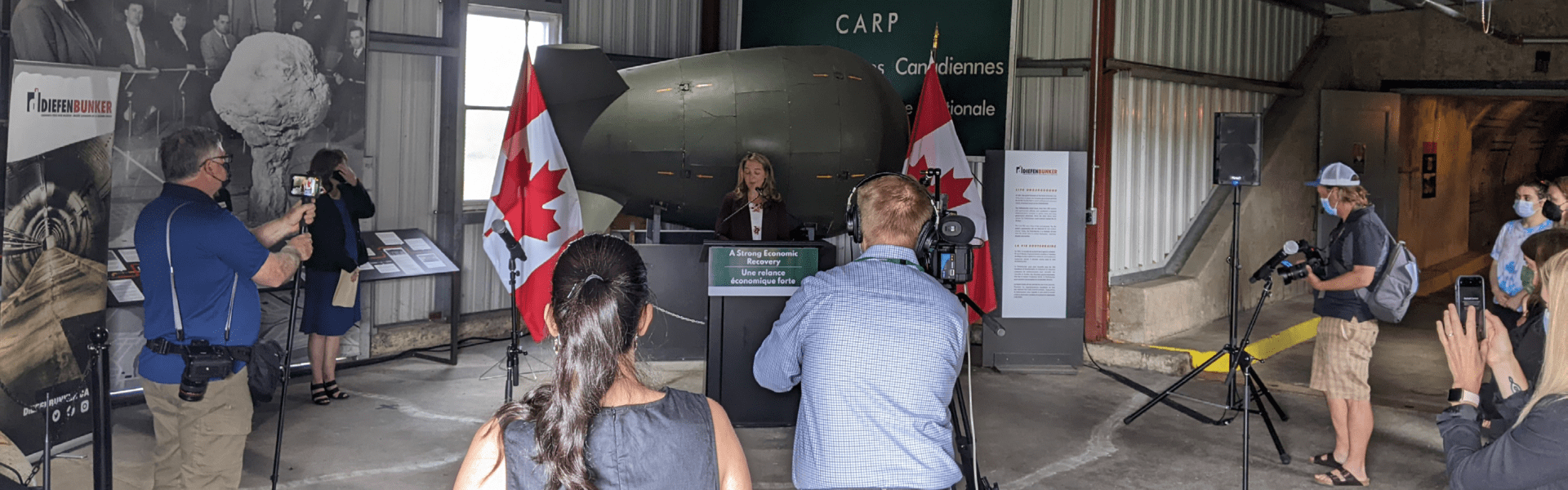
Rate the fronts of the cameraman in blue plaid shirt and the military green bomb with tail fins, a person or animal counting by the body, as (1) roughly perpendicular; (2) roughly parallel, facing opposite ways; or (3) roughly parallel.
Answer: roughly perpendicular

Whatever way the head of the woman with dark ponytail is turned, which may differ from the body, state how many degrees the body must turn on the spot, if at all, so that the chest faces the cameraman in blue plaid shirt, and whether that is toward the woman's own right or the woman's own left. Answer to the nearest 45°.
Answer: approximately 45° to the woman's own right

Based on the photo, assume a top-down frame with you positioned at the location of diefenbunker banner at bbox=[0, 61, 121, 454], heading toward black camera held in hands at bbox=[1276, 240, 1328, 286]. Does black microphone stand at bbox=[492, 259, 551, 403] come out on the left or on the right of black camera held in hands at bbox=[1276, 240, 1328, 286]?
left

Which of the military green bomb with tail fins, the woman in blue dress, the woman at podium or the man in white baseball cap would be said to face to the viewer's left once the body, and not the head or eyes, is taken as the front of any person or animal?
the man in white baseball cap

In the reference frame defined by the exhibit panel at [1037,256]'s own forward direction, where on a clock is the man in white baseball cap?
The man in white baseball cap is roughly at 11 o'clock from the exhibit panel.

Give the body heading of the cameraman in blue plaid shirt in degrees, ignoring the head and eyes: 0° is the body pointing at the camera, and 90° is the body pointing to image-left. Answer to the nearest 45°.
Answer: approximately 180°

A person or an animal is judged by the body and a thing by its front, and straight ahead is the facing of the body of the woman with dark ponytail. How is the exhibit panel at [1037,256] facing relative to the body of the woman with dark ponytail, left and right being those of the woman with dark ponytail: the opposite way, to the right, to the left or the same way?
the opposite way

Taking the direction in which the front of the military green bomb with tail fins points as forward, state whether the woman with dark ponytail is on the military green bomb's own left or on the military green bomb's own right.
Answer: on the military green bomb's own right

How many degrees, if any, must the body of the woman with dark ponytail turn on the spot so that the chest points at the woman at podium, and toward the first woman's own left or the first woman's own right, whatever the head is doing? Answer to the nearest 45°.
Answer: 0° — they already face them

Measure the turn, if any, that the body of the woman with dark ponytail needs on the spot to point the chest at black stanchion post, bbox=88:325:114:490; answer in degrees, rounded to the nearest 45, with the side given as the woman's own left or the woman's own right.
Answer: approximately 45° to the woman's own left

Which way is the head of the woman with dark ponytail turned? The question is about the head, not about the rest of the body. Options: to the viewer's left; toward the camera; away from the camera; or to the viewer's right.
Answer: away from the camera

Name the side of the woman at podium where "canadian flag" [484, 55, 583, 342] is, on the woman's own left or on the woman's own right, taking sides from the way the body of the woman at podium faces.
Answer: on the woman's own right

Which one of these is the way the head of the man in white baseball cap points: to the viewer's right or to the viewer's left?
to the viewer's left

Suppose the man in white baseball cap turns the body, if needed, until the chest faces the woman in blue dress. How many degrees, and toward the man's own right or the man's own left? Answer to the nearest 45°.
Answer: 0° — they already face them

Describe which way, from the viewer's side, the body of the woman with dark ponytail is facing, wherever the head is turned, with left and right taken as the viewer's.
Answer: facing away from the viewer

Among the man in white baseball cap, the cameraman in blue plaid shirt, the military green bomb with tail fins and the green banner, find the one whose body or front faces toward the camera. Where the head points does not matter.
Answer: the green banner
